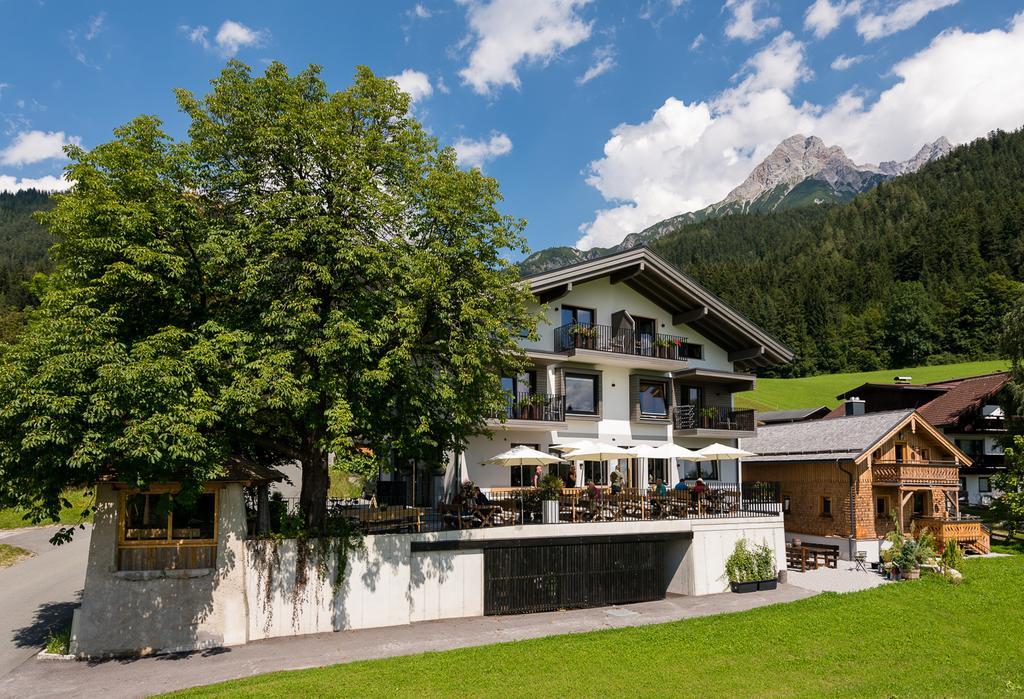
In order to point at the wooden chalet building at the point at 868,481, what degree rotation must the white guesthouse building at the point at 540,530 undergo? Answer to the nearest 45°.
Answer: approximately 90° to its left

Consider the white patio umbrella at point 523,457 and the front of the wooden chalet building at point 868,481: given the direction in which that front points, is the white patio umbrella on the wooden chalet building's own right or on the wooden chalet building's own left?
on the wooden chalet building's own right

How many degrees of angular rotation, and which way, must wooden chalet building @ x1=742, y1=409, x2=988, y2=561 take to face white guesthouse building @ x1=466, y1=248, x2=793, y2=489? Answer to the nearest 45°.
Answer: approximately 90° to its right

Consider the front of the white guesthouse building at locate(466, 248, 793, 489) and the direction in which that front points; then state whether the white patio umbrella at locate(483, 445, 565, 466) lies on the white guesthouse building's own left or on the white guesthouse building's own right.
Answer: on the white guesthouse building's own right

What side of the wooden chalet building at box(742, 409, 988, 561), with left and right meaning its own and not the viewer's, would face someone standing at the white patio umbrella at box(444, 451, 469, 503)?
right

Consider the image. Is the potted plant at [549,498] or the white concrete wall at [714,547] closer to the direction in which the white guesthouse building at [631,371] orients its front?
the white concrete wall

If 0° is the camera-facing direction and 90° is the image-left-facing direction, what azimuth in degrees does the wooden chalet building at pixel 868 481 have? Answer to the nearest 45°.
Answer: approximately 315°

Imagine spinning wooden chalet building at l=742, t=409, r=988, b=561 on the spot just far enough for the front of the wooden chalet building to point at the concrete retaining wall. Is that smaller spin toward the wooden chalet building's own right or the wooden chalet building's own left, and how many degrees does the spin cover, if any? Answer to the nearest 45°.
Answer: approximately 90° to the wooden chalet building's own right

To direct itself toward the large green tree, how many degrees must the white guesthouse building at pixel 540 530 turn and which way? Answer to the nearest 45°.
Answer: approximately 90° to its right
